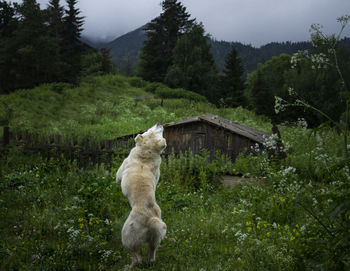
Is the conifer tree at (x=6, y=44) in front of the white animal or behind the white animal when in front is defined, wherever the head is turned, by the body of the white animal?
in front

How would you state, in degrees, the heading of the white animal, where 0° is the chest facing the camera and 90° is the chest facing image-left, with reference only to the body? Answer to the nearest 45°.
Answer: approximately 180°

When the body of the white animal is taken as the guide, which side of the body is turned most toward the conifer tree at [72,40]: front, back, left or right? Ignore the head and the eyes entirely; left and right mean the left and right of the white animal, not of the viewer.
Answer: front

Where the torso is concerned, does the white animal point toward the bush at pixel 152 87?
yes

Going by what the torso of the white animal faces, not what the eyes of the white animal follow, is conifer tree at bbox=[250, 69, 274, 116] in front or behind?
in front

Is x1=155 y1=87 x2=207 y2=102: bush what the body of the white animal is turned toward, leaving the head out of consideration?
yes

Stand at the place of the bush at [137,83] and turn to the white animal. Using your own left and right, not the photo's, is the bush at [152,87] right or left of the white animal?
left

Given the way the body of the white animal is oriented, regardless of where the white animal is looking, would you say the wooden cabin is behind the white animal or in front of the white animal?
in front

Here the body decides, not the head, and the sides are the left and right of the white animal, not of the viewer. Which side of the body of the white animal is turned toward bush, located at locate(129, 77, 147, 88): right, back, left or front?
front

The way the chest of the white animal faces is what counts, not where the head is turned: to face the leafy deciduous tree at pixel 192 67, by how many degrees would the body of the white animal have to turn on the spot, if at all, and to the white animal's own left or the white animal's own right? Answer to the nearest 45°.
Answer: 0° — it already faces it
